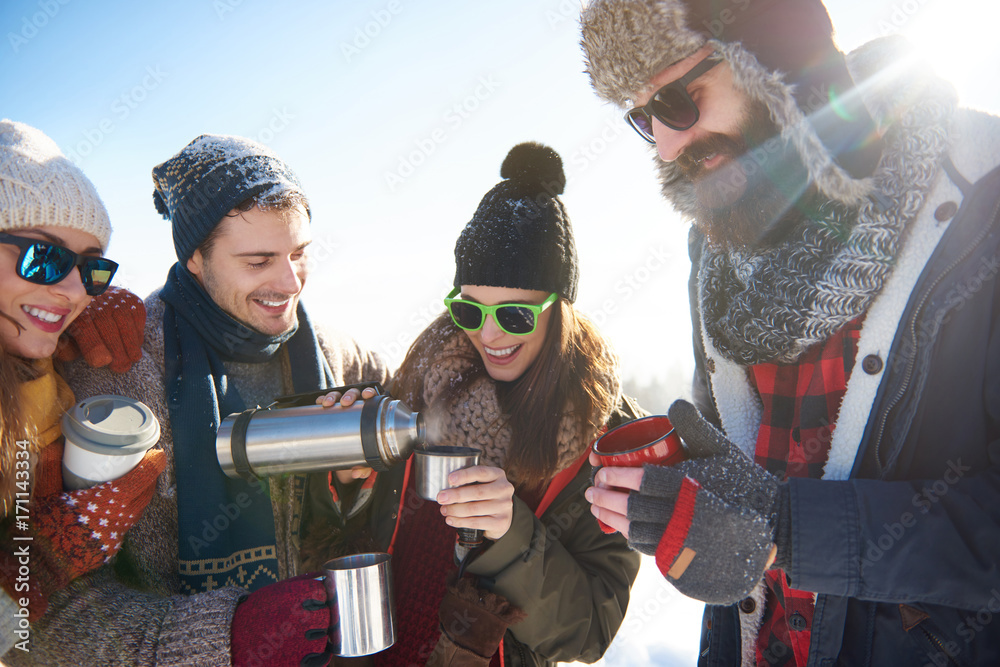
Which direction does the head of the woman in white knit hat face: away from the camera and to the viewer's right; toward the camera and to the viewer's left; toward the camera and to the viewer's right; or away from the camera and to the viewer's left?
toward the camera and to the viewer's right

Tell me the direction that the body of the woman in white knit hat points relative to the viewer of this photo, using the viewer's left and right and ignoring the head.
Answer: facing the viewer and to the right of the viewer

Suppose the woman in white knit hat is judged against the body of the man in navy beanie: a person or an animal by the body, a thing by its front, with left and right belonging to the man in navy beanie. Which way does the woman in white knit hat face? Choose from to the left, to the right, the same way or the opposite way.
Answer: the same way

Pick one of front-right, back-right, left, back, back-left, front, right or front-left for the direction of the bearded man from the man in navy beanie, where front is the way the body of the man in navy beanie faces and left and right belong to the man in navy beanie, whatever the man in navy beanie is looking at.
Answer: front

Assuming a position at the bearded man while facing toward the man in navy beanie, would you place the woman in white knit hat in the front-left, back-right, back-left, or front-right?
front-left

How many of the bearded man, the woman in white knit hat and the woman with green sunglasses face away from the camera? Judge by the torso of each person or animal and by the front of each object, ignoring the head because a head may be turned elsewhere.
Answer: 0

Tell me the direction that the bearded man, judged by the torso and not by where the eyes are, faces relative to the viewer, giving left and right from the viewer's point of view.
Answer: facing the viewer and to the left of the viewer

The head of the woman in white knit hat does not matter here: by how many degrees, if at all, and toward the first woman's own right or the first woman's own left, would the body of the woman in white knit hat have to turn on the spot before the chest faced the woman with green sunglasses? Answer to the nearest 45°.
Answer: approximately 45° to the first woman's own left

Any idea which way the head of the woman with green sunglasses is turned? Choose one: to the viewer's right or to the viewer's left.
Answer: to the viewer's left

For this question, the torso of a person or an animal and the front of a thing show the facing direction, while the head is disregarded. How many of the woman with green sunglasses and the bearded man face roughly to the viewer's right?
0

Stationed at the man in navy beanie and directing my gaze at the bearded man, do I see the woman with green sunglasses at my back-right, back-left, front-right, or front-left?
front-left

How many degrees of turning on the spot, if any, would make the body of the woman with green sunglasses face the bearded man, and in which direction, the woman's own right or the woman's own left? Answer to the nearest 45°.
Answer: approximately 90° to the woman's own left

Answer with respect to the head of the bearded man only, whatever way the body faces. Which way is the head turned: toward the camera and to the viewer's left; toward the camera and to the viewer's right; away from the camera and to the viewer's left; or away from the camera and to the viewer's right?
toward the camera and to the viewer's left
